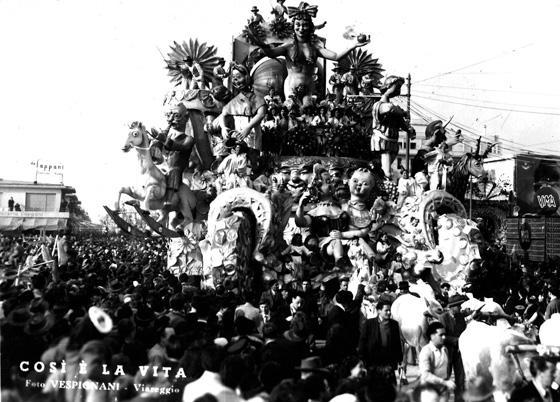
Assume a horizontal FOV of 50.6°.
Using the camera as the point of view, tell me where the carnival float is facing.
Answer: facing the viewer

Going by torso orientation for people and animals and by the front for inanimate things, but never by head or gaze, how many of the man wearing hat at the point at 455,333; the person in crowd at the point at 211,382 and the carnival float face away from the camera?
1

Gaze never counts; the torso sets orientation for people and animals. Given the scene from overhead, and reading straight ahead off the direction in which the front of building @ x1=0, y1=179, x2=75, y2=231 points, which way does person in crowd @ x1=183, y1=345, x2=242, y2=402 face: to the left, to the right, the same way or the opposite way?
the opposite way

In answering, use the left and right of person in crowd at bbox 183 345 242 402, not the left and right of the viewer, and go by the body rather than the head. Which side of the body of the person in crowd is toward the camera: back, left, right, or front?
back

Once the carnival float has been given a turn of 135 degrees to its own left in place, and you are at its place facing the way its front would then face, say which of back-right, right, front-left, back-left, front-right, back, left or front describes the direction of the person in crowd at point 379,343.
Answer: back-right

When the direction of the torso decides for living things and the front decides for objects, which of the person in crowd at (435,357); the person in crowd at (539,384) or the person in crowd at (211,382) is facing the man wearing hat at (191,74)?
the person in crowd at (211,382)

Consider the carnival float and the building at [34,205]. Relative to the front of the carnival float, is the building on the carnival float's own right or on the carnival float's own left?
on the carnival float's own right

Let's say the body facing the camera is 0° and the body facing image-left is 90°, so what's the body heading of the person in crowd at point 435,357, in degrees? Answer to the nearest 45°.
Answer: approximately 315°

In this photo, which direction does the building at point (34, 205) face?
toward the camera

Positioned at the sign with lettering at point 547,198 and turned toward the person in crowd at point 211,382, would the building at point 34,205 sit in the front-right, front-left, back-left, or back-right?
front-right
